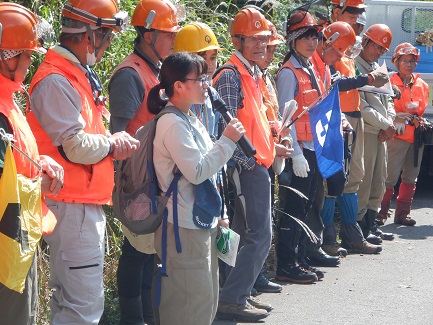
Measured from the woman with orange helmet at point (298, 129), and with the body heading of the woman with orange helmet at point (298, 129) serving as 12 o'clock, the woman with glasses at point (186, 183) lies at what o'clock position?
the woman with glasses at point (186, 183) is roughly at 2 o'clock from the woman with orange helmet at point (298, 129).

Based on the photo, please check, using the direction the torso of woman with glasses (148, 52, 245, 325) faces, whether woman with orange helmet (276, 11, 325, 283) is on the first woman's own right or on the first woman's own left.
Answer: on the first woman's own left

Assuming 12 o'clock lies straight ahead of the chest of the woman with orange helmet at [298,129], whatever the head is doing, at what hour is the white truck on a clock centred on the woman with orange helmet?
The white truck is roughly at 8 o'clock from the woman with orange helmet.

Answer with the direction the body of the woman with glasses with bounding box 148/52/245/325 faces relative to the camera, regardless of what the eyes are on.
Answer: to the viewer's right

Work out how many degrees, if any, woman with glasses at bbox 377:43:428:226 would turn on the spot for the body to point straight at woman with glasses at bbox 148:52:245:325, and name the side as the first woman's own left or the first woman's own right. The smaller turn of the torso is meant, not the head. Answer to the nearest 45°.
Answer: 0° — they already face them

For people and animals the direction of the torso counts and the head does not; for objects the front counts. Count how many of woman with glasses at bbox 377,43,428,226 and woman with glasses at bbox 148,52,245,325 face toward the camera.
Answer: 1

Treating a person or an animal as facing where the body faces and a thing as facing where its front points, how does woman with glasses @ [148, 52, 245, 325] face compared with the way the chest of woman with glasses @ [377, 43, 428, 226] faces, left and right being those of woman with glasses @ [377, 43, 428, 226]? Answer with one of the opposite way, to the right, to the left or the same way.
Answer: to the left

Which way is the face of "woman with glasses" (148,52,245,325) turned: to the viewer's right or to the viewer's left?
to the viewer's right

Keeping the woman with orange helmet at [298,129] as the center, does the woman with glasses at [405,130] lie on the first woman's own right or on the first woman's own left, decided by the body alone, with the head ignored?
on the first woman's own left
